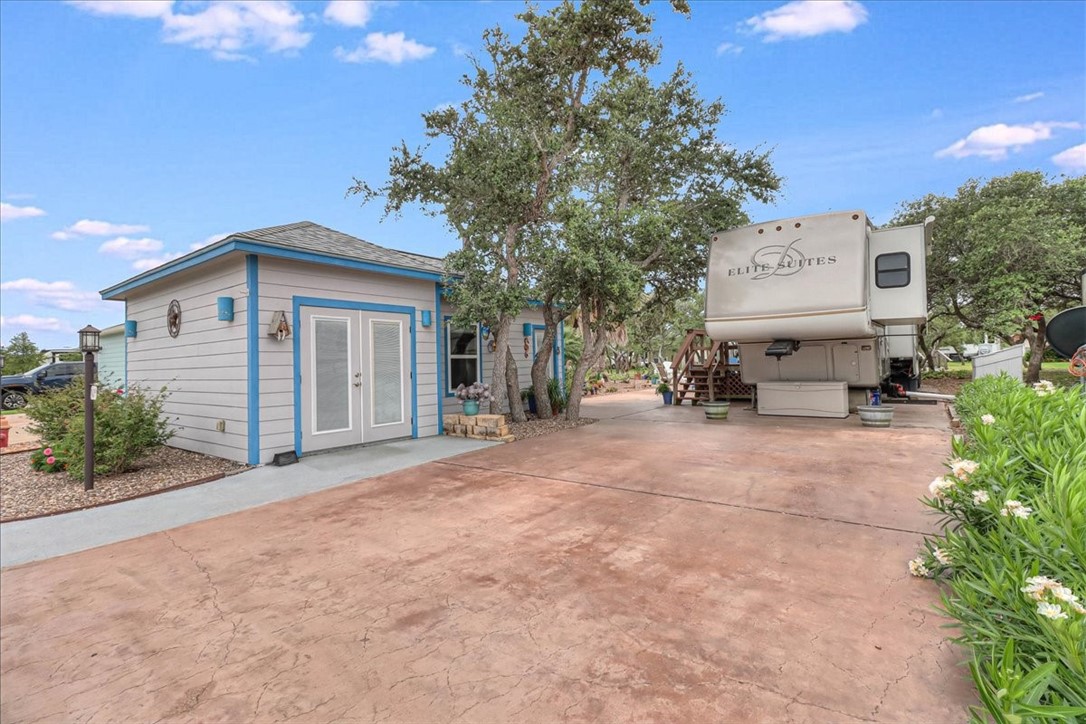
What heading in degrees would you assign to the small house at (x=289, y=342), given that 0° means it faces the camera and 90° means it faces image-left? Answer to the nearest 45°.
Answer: approximately 315°

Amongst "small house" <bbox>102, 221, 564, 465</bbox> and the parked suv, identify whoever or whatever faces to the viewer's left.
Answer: the parked suv

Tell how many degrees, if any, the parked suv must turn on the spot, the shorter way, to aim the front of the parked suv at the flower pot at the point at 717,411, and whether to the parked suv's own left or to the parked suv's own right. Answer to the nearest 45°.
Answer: approximately 135° to the parked suv's own left

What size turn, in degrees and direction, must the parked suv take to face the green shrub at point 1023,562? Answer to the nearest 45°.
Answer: approximately 90° to its left

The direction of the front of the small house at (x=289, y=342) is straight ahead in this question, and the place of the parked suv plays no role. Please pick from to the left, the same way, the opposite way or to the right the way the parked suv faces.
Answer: to the right

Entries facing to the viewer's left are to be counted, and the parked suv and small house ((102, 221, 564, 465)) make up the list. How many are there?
1

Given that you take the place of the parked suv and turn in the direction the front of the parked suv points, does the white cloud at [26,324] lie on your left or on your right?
on your right

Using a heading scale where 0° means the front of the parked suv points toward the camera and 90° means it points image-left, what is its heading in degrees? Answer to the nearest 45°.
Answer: approximately 90°
